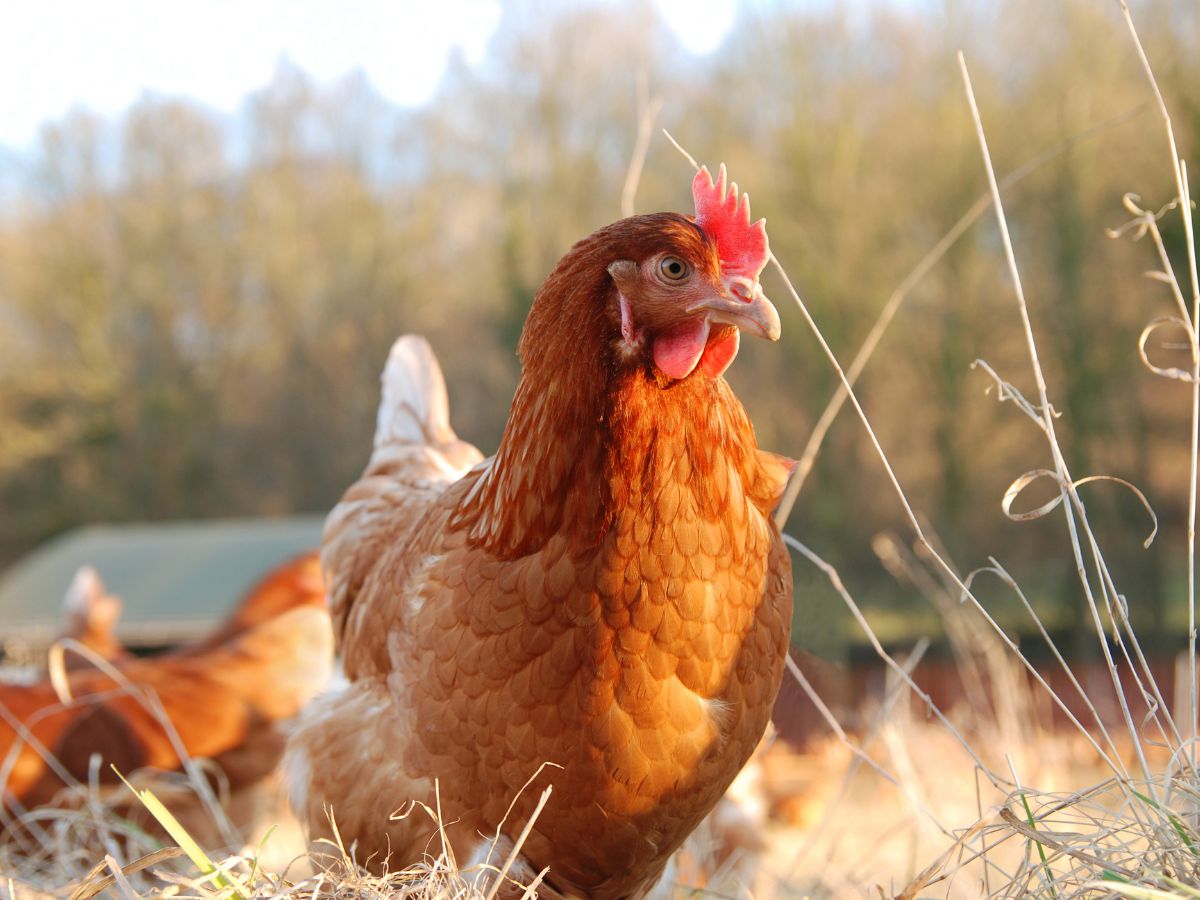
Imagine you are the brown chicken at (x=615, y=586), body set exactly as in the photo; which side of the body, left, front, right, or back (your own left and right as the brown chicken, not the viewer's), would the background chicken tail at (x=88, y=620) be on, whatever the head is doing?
back

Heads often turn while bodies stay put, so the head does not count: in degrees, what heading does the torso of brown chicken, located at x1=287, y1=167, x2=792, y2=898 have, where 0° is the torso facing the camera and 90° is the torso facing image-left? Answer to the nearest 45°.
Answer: approximately 315°

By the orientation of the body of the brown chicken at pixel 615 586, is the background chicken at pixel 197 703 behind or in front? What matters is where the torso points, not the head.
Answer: behind
